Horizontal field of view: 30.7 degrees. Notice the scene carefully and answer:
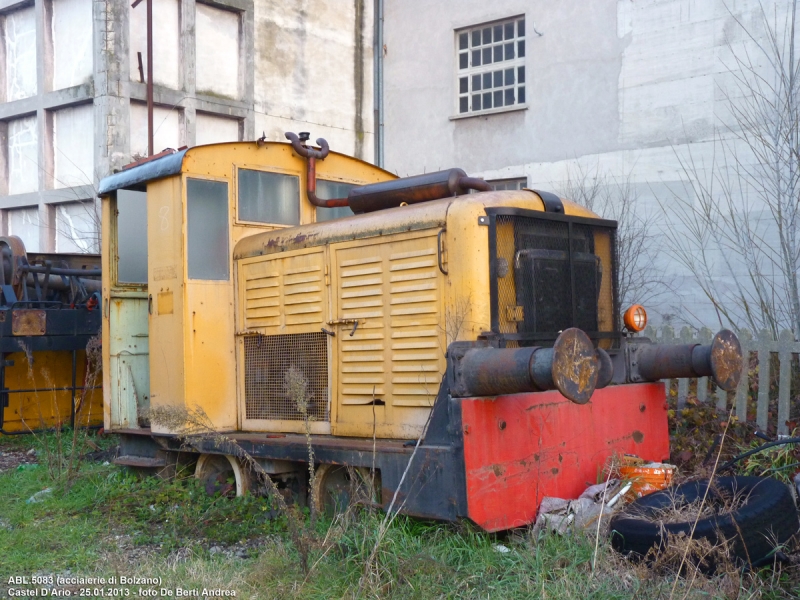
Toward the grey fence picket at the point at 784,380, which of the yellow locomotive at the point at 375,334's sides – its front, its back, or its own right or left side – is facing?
left

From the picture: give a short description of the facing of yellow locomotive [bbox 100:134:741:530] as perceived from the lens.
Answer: facing the viewer and to the right of the viewer

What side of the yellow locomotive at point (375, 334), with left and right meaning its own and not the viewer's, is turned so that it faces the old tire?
front

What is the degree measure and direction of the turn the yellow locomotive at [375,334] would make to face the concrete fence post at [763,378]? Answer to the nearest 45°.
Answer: approximately 90° to its left

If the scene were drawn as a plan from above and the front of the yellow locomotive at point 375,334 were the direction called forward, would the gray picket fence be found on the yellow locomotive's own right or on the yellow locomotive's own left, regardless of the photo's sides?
on the yellow locomotive's own left
